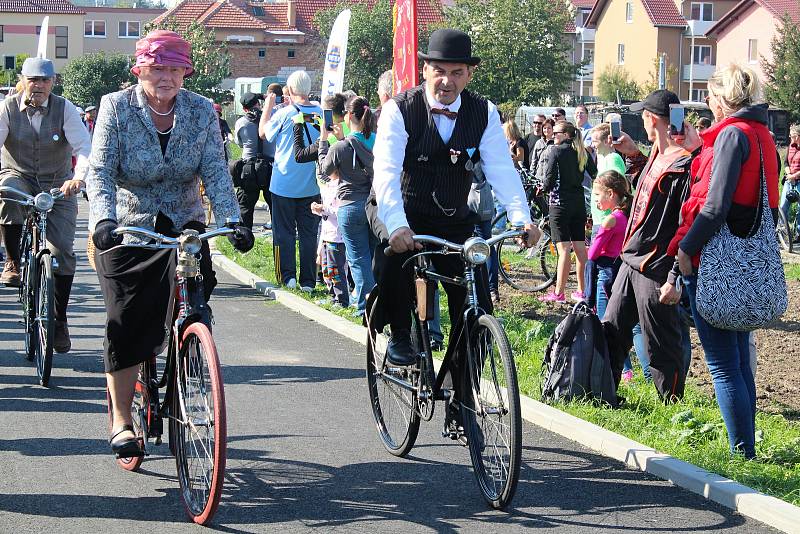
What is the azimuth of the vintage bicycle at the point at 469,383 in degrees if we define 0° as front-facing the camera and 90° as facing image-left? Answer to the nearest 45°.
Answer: approximately 315°

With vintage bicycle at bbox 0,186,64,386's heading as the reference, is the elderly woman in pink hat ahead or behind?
ahead

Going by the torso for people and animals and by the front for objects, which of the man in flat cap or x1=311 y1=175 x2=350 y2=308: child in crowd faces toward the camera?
the man in flat cap

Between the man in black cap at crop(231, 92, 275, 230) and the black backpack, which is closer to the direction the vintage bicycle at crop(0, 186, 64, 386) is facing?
the black backpack

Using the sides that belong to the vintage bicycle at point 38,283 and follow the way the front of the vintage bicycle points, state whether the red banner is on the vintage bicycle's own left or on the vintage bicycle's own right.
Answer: on the vintage bicycle's own left

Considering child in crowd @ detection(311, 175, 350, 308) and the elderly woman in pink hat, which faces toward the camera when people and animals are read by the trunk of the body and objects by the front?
the elderly woman in pink hat

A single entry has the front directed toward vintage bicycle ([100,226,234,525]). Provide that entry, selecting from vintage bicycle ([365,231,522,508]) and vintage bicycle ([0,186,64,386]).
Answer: vintage bicycle ([0,186,64,386])

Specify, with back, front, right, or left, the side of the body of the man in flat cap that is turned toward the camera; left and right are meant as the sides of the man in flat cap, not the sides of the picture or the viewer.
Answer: front

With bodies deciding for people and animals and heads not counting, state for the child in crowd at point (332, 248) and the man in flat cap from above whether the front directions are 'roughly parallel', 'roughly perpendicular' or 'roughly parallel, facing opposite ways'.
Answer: roughly perpendicular

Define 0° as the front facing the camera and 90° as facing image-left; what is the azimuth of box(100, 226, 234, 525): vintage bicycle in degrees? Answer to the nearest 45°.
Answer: approximately 315°

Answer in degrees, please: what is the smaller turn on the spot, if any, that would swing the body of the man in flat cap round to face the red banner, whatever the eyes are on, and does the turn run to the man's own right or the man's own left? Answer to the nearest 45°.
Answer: approximately 90° to the man's own left

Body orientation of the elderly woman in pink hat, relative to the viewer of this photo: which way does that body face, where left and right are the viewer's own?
facing the viewer

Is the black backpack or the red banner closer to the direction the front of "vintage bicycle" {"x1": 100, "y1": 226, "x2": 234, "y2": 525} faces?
the black backpack

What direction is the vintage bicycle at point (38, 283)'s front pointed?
toward the camera

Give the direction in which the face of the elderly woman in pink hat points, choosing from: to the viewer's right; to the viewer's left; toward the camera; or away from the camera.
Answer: toward the camera

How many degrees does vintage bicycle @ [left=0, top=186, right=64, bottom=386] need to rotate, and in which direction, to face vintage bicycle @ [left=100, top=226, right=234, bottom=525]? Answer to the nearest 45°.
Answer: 0° — it already faces it
